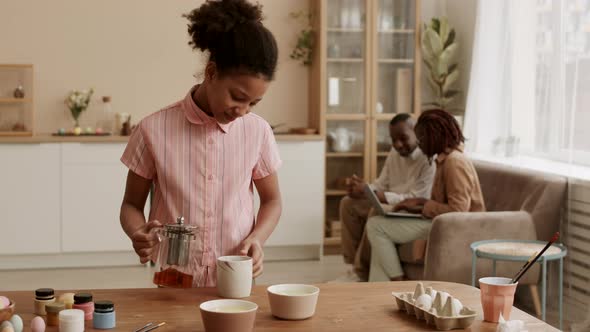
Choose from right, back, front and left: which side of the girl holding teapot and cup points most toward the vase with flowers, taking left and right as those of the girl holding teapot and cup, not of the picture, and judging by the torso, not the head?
back

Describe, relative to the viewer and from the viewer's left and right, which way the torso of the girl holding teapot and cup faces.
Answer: facing the viewer

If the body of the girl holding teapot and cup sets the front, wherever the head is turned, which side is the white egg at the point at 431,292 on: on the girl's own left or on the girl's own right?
on the girl's own left

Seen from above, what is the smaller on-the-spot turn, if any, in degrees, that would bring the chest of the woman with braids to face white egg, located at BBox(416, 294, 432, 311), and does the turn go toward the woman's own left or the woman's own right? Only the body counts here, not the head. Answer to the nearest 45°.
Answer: approximately 90° to the woman's own left

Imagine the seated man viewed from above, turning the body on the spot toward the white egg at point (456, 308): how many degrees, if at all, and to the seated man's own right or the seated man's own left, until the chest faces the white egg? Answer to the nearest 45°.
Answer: approximately 45° to the seated man's own left

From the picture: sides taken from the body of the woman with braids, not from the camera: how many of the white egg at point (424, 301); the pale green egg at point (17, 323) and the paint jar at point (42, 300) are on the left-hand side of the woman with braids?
3

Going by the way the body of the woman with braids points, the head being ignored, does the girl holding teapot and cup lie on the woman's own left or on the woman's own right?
on the woman's own left

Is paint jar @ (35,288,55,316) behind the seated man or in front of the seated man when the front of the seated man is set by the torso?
in front

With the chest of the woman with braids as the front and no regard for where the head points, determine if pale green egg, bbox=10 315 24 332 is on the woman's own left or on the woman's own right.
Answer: on the woman's own left

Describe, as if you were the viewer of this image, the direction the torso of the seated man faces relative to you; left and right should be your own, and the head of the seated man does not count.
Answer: facing the viewer and to the left of the viewer

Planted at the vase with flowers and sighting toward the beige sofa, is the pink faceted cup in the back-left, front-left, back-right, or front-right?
front-right

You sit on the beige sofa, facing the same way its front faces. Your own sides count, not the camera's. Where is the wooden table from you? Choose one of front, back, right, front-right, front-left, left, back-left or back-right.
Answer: left

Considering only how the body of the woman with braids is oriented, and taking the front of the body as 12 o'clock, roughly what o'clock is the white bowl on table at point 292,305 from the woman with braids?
The white bowl on table is roughly at 9 o'clock from the woman with braids.

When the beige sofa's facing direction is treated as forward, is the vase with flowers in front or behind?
in front

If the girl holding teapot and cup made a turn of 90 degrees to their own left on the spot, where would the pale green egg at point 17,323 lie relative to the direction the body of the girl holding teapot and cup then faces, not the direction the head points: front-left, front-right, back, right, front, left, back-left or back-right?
back-right

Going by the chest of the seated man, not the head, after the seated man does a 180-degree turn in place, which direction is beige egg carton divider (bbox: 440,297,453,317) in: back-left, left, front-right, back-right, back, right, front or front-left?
back-right

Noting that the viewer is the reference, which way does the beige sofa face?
facing to the left of the viewer

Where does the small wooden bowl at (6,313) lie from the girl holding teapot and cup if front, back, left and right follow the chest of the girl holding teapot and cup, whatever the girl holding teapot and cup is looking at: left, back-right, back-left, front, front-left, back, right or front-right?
front-right

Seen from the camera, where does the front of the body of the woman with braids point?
to the viewer's left

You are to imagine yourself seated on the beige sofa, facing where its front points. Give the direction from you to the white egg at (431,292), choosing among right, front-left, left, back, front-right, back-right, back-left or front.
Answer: left
